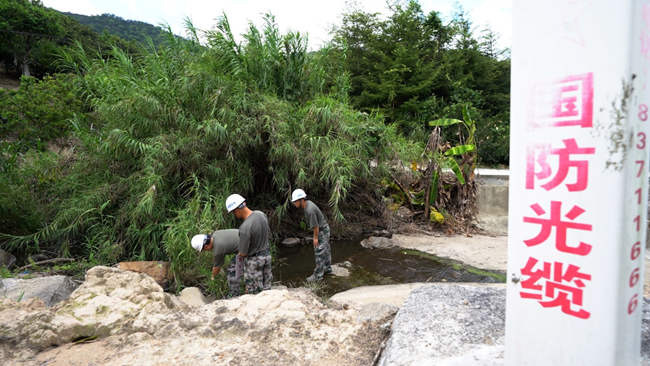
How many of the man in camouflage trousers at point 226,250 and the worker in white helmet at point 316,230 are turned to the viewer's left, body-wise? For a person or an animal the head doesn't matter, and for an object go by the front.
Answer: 2

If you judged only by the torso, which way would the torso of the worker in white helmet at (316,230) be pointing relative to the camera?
to the viewer's left

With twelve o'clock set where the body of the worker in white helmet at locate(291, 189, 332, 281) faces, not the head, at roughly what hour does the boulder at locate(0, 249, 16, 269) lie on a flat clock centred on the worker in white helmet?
The boulder is roughly at 12 o'clock from the worker in white helmet.

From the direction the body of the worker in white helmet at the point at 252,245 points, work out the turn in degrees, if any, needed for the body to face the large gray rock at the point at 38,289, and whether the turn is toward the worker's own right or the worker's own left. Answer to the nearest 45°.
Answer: approximately 45° to the worker's own left

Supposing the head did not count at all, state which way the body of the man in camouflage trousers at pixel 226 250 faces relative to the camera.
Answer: to the viewer's left

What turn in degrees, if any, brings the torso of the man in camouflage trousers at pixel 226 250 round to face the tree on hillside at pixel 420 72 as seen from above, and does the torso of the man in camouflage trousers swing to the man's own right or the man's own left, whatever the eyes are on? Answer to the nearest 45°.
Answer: approximately 135° to the man's own right

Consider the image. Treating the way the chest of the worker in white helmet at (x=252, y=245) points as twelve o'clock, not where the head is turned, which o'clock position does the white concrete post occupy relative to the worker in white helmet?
The white concrete post is roughly at 7 o'clock from the worker in white helmet.

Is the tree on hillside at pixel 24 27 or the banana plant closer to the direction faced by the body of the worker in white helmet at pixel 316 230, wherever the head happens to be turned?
the tree on hillside

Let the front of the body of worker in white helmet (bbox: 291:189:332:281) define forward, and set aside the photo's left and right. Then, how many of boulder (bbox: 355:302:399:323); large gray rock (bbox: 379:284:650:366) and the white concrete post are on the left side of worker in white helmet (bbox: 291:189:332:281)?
3

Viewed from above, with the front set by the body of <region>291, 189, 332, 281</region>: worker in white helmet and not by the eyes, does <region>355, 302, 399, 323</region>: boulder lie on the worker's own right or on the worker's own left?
on the worker's own left

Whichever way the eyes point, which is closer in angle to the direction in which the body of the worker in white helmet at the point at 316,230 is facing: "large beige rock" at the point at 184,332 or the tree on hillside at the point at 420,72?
the large beige rock

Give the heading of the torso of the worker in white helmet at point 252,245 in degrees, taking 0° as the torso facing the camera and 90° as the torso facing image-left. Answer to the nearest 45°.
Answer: approximately 135°

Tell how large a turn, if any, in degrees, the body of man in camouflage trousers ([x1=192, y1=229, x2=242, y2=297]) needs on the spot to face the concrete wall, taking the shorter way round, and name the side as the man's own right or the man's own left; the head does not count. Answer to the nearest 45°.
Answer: approximately 135° to the man's own right
